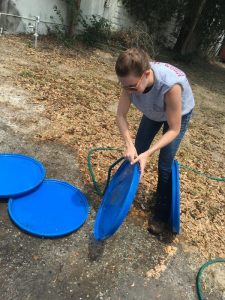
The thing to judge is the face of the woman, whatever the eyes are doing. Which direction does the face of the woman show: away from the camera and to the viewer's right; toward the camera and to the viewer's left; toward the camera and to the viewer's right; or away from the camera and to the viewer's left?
toward the camera and to the viewer's left

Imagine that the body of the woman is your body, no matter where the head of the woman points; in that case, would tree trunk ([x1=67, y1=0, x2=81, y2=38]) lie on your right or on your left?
on your right

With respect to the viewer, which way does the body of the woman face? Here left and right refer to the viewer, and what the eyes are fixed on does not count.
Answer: facing the viewer and to the left of the viewer

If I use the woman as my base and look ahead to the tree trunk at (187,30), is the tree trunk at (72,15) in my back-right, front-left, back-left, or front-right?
front-left

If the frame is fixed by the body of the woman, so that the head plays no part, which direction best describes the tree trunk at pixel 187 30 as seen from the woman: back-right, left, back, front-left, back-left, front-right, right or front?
back-right

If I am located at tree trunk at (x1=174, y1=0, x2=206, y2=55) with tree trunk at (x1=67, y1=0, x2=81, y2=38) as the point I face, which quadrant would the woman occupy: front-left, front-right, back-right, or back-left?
front-left
